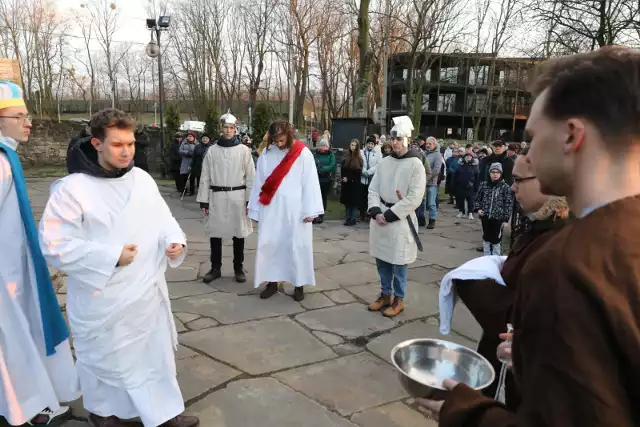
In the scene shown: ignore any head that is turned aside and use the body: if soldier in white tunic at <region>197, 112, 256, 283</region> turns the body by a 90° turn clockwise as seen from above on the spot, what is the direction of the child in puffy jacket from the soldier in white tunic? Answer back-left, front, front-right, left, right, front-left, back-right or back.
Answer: back

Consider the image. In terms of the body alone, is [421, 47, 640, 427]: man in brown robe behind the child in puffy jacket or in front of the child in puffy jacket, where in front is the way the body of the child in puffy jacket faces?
in front

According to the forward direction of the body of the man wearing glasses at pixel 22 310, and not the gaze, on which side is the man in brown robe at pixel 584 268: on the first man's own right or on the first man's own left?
on the first man's own right

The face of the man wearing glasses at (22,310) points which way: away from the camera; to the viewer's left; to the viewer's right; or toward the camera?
to the viewer's right

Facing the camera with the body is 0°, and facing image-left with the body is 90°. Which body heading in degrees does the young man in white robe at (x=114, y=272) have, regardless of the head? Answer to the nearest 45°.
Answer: approximately 315°

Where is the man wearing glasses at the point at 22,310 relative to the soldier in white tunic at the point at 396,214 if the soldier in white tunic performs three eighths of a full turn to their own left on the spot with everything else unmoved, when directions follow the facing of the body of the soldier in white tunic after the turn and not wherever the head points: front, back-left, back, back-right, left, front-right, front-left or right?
back-right

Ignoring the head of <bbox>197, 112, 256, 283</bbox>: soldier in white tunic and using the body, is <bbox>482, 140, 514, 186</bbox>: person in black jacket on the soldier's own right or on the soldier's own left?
on the soldier's own left

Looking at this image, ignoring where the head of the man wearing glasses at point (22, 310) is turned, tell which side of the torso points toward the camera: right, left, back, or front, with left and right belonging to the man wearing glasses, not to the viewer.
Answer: right

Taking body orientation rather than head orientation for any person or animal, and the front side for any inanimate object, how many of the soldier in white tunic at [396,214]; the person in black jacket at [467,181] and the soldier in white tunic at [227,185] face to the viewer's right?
0

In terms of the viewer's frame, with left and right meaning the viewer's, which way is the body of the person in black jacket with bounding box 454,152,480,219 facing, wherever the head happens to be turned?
facing the viewer

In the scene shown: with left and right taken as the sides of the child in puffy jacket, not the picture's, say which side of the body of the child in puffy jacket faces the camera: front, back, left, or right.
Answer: front

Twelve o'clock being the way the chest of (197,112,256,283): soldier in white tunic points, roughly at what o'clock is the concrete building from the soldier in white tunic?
The concrete building is roughly at 7 o'clock from the soldier in white tunic.

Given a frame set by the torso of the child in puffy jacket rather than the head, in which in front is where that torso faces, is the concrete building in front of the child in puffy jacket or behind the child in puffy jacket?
behind
